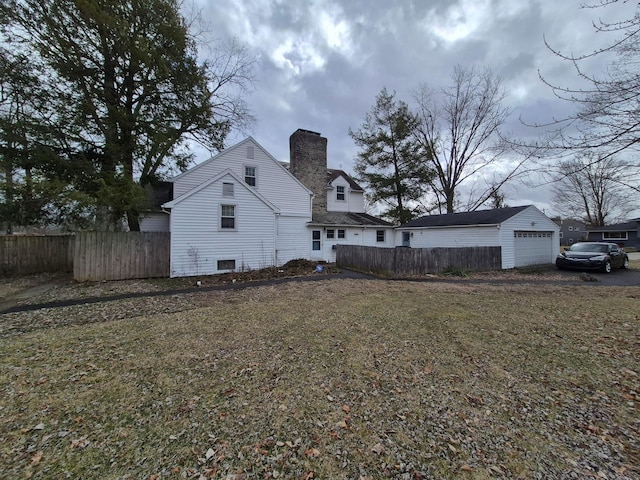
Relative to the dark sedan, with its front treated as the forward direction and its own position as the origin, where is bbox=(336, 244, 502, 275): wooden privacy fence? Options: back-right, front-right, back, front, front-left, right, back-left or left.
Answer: front

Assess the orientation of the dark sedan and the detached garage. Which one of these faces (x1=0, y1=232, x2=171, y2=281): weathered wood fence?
the dark sedan

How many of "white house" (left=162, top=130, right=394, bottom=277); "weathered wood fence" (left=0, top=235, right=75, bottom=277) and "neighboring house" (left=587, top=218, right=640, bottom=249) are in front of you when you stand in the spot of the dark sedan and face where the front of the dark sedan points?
2

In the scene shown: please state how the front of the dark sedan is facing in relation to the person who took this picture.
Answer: facing the viewer and to the left of the viewer

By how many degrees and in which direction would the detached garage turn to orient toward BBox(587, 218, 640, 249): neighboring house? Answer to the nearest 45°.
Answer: approximately 90° to its left

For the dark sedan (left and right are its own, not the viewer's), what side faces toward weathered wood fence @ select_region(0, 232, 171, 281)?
front

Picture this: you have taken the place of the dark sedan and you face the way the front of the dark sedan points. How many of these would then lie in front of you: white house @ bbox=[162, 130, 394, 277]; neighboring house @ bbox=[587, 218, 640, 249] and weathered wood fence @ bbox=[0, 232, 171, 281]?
2

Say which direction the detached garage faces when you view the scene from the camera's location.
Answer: facing the viewer and to the right of the viewer

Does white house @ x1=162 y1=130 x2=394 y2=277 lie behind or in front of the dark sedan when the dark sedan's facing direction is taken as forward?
in front

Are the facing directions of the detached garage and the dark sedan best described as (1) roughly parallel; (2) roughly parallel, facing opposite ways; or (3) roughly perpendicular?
roughly perpendicular

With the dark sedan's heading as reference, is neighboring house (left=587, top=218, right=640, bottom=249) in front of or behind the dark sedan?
behind

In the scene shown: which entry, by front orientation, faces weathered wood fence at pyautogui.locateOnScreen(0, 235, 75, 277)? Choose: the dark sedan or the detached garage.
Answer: the dark sedan

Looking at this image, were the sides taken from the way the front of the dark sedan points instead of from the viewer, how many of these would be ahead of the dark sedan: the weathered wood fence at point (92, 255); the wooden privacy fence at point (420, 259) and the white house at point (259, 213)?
3

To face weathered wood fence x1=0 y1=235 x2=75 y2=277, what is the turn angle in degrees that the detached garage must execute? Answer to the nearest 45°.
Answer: approximately 90° to its right

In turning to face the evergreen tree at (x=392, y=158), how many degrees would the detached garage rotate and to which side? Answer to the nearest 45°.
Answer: approximately 180°

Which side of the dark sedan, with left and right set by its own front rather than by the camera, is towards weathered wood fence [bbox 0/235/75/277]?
front

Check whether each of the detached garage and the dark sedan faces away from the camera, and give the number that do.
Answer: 0

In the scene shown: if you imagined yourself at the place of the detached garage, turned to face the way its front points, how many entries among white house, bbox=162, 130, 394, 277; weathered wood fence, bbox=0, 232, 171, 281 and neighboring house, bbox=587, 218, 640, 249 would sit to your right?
2

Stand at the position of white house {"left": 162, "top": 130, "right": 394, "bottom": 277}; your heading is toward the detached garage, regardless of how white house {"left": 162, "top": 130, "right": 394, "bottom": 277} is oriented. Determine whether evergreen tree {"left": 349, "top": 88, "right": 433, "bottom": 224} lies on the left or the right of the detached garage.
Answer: left

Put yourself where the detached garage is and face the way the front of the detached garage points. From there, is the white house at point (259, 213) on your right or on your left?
on your right
